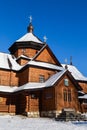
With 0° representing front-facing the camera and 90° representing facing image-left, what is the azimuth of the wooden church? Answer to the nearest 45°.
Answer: approximately 315°
